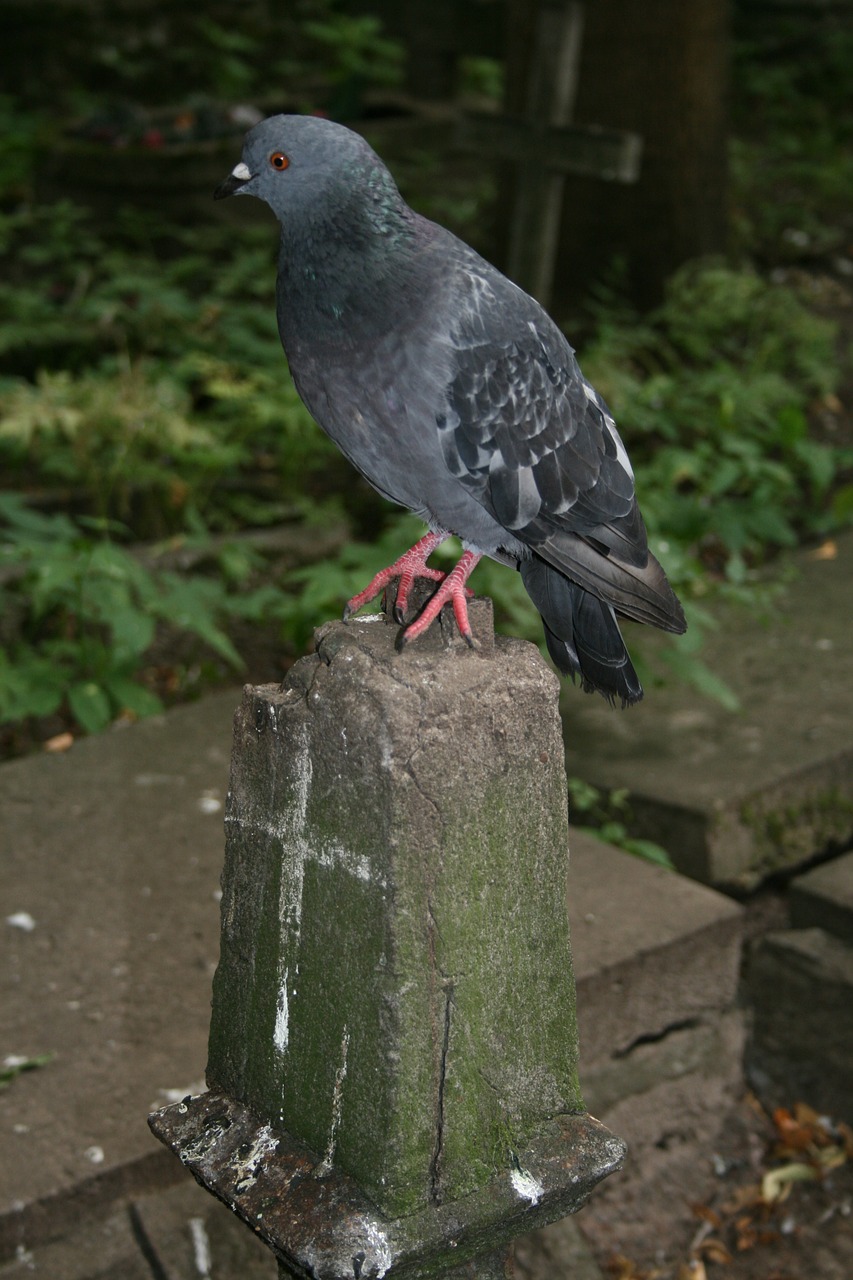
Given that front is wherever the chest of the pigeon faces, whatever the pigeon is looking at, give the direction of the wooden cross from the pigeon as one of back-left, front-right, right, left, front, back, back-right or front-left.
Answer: right

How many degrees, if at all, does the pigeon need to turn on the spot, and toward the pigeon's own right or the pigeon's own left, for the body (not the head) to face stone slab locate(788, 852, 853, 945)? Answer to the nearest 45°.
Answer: approximately 135° to the pigeon's own right

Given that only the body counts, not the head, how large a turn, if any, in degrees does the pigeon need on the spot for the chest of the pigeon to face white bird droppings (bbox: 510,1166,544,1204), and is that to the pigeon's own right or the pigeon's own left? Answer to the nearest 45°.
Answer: approximately 90° to the pigeon's own left

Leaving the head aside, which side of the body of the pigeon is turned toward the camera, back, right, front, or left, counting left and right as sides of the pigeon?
left
